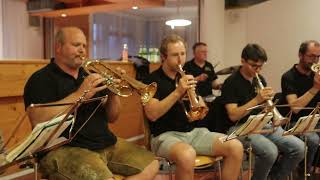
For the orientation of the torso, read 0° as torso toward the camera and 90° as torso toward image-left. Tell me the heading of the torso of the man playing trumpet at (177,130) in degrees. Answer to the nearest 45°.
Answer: approximately 315°

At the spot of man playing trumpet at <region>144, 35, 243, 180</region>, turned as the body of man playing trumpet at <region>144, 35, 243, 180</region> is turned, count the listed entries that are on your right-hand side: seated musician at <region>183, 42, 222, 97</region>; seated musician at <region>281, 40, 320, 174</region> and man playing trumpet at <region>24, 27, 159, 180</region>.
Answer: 1

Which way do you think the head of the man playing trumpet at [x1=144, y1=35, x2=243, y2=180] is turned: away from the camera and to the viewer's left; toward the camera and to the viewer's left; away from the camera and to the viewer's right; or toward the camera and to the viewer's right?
toward the camera and to the viewer's right

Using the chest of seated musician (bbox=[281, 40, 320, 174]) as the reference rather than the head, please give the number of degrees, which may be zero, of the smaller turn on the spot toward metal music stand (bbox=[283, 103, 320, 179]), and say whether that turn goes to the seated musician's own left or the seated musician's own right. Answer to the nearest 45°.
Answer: approximately 45° to the seated musician's own right

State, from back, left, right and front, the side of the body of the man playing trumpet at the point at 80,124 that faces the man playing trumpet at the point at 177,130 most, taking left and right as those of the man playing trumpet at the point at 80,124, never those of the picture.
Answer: left

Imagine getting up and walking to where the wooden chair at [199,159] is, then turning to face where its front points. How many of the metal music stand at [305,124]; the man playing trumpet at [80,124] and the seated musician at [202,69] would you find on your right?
1

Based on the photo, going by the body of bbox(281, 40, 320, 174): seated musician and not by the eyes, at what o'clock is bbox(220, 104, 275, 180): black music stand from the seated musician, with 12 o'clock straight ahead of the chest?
The black music stand is roughly at 2 o'clock from the seated musician.

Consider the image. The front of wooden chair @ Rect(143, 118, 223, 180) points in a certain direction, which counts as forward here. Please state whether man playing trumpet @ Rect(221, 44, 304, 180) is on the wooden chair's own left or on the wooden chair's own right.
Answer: on the wooden chair's own left

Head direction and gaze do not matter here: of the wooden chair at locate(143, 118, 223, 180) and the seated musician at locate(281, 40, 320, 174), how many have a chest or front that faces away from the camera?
0
